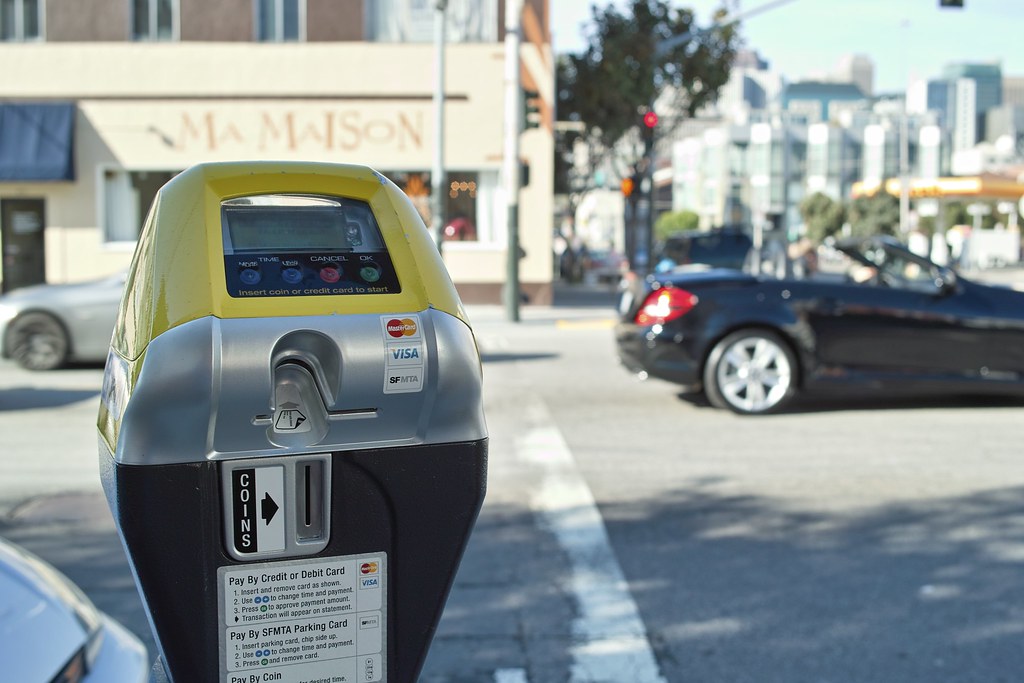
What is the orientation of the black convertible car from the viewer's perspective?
to the viewer's right

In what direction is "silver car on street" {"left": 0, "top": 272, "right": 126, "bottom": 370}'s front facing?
to the viewer's left

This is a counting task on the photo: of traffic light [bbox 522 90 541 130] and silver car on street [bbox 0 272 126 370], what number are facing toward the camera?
0

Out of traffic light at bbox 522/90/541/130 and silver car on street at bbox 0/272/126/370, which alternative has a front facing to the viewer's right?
the traffic light

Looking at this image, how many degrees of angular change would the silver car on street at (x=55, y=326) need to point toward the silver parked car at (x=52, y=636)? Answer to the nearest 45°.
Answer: approximately 90° to its left

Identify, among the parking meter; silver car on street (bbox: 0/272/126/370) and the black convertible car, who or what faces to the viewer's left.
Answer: the silver car on street

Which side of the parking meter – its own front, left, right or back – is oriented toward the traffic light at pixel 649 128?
back

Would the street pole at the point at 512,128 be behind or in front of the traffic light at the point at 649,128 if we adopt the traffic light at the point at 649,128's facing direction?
in front

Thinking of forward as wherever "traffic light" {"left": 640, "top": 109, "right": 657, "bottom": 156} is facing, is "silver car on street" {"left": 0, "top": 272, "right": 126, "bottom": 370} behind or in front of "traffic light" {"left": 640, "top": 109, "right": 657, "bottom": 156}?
in front

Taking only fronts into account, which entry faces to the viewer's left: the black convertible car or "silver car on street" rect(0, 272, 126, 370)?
the silver car on street

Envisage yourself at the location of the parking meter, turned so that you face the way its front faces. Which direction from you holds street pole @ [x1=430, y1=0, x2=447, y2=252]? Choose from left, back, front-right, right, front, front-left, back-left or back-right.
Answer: back
